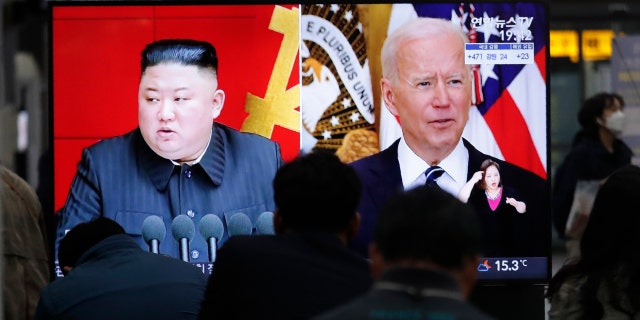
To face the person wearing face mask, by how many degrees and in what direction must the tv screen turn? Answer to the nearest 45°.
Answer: approximately 135° to its left

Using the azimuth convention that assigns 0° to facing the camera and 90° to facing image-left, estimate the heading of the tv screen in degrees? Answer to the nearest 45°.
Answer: approximately 0°
